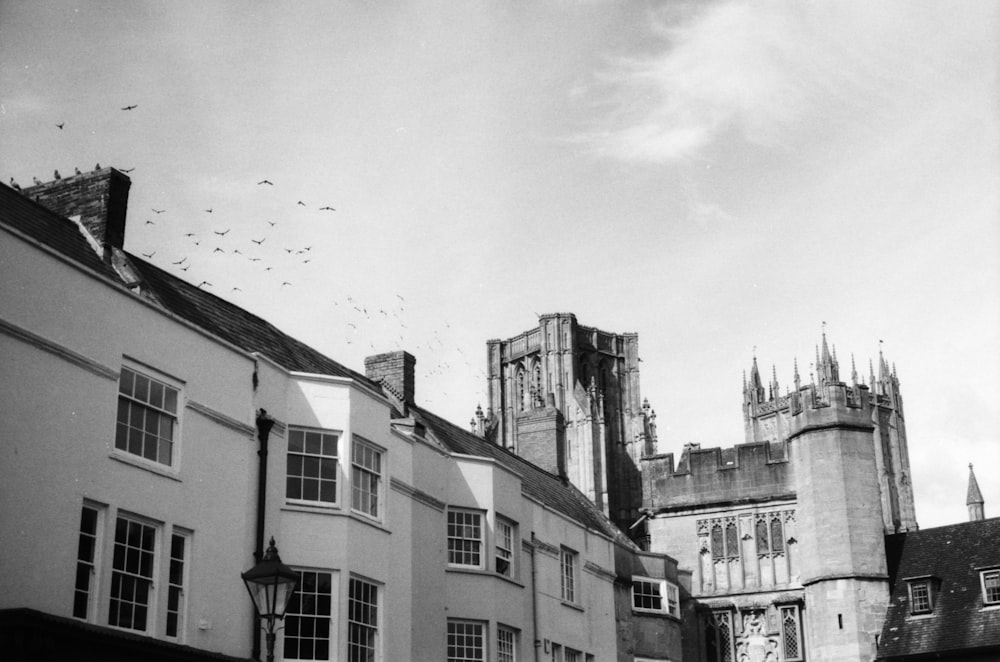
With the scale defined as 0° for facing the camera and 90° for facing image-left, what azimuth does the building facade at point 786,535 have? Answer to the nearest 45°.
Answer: approximately 0°

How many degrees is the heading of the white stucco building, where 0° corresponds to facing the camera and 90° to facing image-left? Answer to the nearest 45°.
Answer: approximately 315°

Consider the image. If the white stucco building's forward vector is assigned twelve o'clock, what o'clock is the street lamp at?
The street lamp is roughly at 1 o'clock from the white stucco building.
